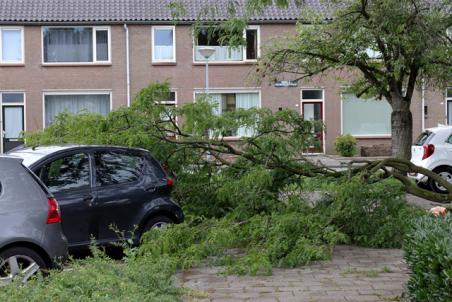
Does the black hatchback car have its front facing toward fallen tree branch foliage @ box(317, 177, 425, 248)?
no

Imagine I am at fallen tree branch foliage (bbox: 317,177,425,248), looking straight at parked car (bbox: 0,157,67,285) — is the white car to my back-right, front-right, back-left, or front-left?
back-right

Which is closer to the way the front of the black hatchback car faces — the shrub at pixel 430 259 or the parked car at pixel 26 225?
the parked car

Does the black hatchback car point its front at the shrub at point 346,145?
no

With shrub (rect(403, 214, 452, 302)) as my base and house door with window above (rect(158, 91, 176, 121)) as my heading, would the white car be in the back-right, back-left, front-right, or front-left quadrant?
front-right

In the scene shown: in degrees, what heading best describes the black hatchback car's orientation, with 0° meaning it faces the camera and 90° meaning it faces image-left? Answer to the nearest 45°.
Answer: approximately 45°

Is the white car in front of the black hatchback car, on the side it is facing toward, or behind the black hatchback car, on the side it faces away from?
behind

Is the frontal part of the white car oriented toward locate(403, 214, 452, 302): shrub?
no

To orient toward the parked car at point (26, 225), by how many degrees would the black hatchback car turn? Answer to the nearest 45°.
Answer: approximately 45° to its left
